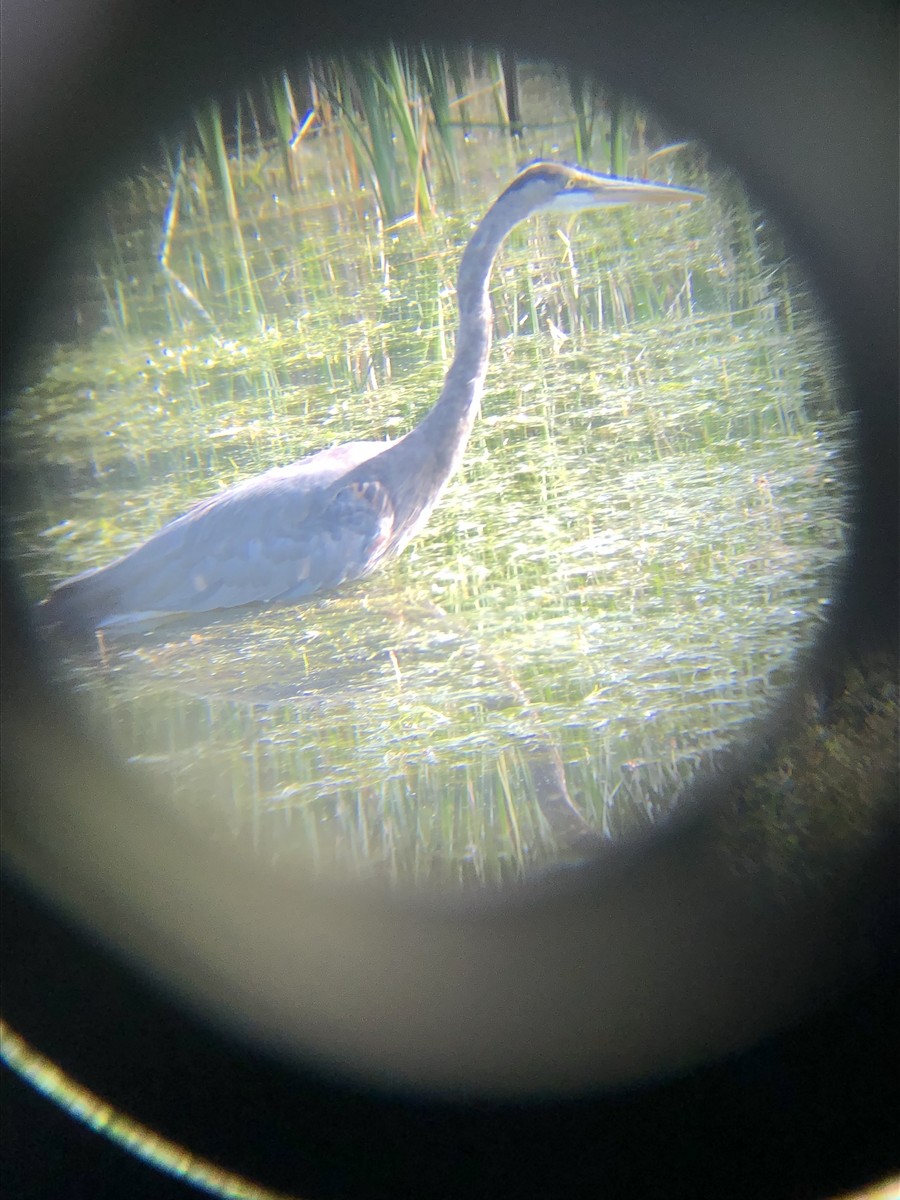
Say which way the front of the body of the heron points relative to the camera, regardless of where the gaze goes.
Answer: to the viewer's right
